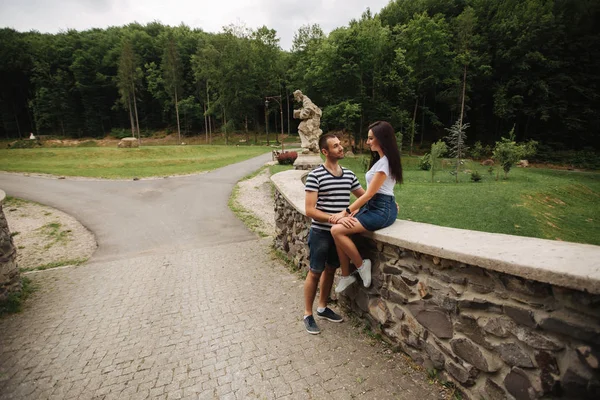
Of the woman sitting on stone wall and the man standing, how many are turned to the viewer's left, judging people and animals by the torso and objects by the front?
1

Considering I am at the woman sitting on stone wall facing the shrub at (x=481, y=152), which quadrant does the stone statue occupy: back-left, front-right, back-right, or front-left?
front-left

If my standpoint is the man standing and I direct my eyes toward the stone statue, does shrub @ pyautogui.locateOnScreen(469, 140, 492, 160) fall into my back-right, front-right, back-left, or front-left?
front-right

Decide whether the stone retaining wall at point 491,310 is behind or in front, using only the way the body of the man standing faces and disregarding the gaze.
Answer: in front

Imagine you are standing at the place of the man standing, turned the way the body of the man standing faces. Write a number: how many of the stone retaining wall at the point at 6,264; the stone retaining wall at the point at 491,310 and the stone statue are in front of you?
1

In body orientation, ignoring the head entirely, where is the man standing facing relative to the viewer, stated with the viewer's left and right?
facing the viewer and to the right of the viewer

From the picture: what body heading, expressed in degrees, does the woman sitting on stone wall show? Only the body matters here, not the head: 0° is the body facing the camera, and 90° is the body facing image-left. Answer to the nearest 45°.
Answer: approximately 90°

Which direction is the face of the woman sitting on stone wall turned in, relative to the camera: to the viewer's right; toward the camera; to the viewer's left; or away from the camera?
to the viewer's left

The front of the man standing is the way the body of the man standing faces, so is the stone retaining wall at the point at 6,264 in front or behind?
behind

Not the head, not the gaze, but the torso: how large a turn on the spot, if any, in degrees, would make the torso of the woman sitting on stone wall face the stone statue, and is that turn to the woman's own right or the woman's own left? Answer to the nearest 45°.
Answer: approximately 90° to the woman's own right
